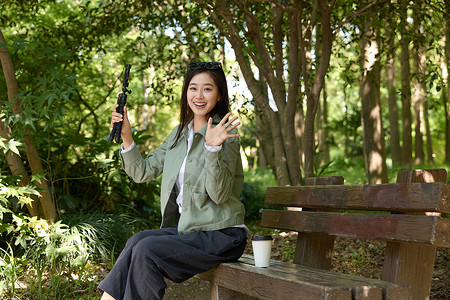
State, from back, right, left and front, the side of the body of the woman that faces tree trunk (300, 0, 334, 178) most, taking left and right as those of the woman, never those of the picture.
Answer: back

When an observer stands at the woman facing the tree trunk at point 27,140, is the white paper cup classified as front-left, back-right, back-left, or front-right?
back-right

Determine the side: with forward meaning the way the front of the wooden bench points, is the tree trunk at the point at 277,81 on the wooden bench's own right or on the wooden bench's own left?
on the wooden bench's own right

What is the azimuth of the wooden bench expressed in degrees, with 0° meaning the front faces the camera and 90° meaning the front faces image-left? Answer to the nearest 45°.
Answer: approximately 45°

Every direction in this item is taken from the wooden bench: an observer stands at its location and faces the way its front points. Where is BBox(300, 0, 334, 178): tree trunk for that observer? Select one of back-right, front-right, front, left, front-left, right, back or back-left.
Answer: back-right

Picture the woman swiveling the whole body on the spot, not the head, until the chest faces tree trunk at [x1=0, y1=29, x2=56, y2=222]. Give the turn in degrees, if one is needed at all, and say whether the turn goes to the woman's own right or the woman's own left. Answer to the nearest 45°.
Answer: approximately 90° to the woman's own right

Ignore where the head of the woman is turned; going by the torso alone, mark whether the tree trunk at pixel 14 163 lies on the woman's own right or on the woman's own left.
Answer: on the woman's own right
